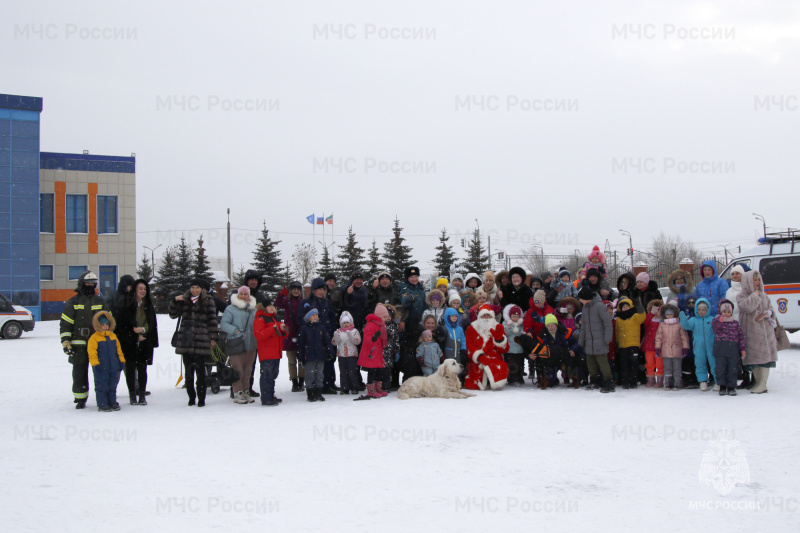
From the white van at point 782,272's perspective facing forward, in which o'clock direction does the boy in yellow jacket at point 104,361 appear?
The boy in yellow jacket is roughly at 10 o'clock from the white van.

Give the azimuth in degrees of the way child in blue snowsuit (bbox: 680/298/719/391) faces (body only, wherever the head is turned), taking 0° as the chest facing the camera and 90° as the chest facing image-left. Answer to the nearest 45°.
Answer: approximately 0°

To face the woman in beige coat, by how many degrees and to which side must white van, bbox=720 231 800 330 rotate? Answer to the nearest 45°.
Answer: approximately 90° to its left

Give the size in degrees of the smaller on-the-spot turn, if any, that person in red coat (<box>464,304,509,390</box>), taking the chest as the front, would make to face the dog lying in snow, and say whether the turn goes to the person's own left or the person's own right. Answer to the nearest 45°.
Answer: approximately 45° to the person's own right

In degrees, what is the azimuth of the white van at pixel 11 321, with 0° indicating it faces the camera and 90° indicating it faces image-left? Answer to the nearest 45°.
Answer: approximately 270°

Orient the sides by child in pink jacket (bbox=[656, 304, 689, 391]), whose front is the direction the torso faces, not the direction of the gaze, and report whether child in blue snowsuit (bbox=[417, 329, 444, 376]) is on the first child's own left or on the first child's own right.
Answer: on the first child's own right

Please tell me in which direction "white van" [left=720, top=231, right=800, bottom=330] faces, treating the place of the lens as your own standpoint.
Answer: facing to the left of the viewer

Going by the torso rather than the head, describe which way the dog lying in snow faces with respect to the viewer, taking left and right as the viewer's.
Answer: facing to the right of the viewer
